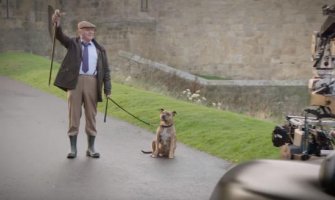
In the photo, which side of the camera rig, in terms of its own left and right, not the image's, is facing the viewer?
left

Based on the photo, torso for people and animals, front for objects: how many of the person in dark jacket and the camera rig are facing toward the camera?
1

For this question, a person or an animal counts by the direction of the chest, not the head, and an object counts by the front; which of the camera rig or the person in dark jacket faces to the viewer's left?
the camera rig

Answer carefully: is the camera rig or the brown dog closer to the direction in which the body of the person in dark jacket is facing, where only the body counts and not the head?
the camera rig

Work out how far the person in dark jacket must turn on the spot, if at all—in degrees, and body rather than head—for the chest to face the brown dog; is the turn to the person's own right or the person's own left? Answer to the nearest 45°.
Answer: approximately 90° to the person's own left

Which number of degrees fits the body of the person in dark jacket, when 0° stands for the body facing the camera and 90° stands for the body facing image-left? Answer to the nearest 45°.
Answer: approximately 0°

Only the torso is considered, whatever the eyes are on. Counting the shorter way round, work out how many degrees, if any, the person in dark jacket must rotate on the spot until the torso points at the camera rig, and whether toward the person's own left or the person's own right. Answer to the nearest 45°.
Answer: approximately 45° to the person's own left

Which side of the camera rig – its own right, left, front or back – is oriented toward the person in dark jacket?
front
